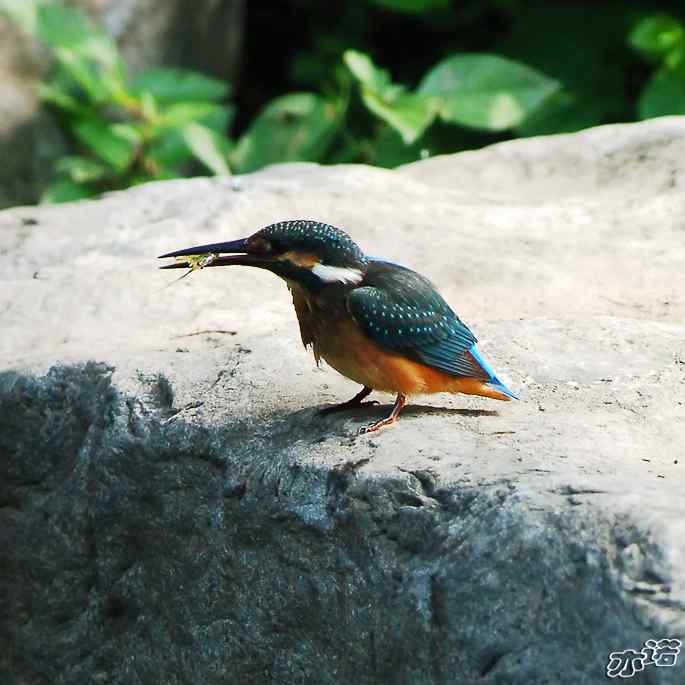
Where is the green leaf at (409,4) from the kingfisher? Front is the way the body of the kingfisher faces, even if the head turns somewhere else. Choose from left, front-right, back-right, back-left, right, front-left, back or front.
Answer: right

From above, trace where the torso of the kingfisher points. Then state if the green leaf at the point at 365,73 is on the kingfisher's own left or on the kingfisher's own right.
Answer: on the kingfisher's own right

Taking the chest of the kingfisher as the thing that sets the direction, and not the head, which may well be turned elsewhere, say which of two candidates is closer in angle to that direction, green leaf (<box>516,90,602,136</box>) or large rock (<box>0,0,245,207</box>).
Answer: the large rock

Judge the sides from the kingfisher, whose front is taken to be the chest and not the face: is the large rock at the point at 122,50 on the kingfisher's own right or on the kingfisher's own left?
on the kingfisher's own right

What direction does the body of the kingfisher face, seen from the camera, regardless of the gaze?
to the viewer's left

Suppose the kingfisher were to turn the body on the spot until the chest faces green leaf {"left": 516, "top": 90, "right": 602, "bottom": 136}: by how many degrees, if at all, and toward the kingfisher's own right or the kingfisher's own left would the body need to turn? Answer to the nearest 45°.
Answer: approximately 90° to the kingfisher's own right
